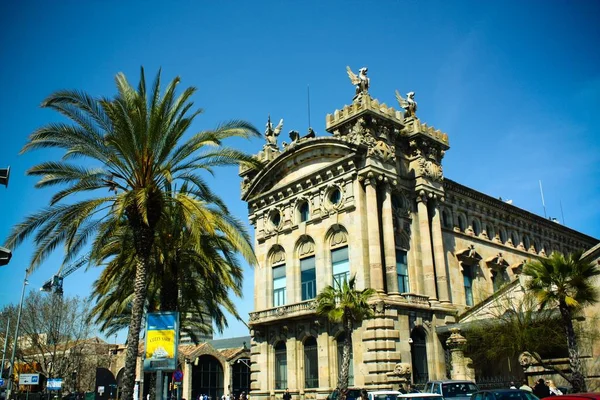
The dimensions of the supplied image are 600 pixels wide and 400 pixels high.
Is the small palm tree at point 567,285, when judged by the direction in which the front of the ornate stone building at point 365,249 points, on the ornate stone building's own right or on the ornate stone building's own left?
on the ornate stone building's own left

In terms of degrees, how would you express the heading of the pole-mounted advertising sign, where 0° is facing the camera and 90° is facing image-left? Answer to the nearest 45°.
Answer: approximately 0°

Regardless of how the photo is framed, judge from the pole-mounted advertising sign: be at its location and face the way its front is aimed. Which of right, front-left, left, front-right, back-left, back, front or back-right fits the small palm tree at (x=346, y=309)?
back-left

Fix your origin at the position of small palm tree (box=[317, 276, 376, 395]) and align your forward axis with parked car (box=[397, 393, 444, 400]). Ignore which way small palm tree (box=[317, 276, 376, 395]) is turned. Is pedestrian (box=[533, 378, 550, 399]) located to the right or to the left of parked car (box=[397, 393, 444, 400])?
left

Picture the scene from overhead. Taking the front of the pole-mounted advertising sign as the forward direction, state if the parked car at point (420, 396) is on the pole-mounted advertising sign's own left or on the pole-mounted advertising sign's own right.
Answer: on the pole-mounted advertising sign's own left

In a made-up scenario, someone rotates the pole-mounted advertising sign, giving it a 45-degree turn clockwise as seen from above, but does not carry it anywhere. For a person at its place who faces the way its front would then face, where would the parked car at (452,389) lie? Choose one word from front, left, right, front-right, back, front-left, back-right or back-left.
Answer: back-left

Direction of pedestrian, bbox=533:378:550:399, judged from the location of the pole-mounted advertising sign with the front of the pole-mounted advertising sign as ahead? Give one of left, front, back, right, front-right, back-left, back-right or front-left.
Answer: left
